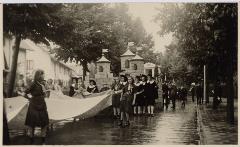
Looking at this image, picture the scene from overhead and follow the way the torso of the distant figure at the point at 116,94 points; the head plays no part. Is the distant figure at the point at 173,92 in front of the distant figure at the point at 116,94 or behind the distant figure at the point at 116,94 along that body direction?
behind

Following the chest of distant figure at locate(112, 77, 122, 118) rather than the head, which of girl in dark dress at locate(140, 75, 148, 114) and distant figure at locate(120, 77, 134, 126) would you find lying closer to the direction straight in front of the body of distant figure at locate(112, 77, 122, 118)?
the distant figure

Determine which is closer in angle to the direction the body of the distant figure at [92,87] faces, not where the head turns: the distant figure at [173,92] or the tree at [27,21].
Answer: the tree

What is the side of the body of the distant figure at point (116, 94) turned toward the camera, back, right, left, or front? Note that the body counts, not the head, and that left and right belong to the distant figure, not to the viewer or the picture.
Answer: front

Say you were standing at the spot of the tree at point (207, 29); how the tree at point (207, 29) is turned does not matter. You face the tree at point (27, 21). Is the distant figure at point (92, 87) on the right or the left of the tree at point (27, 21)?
right

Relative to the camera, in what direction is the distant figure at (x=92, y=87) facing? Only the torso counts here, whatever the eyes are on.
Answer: toward the camera

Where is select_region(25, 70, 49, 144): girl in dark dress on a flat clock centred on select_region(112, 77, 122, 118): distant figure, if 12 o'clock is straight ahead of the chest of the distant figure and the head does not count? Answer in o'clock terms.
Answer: The girl in dark dress is roughly at 1 o'clock from the distant figure.

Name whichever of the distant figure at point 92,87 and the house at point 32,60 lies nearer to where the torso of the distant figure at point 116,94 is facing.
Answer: the house

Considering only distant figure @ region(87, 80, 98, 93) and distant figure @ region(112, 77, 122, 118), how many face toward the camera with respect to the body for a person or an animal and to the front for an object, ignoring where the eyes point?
2

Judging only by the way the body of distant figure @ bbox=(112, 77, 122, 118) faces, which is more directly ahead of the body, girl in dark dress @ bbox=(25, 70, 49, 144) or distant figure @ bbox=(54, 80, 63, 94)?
the girl in dark dress

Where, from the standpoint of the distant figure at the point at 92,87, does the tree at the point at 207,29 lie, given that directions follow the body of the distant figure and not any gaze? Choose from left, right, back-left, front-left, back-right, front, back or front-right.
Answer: front-left
